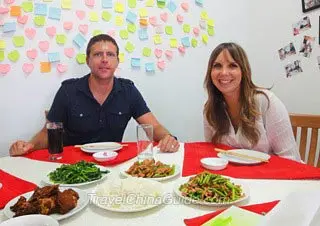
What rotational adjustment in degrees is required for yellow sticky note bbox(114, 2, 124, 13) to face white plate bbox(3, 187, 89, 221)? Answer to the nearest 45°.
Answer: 0° — it already faces it

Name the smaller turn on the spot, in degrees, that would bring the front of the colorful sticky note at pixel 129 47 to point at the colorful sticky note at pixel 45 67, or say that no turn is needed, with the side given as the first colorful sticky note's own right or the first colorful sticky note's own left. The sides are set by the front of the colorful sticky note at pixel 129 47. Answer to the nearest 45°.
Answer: approximately 45° to the first colorful sticky note's own right

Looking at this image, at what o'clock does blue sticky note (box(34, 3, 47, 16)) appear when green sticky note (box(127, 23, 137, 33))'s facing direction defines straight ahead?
The blue sticky note is roughly at 2 o'clock from the green sticky note.

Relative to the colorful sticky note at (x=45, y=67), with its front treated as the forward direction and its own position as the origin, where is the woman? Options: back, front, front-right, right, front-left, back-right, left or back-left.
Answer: front-left
